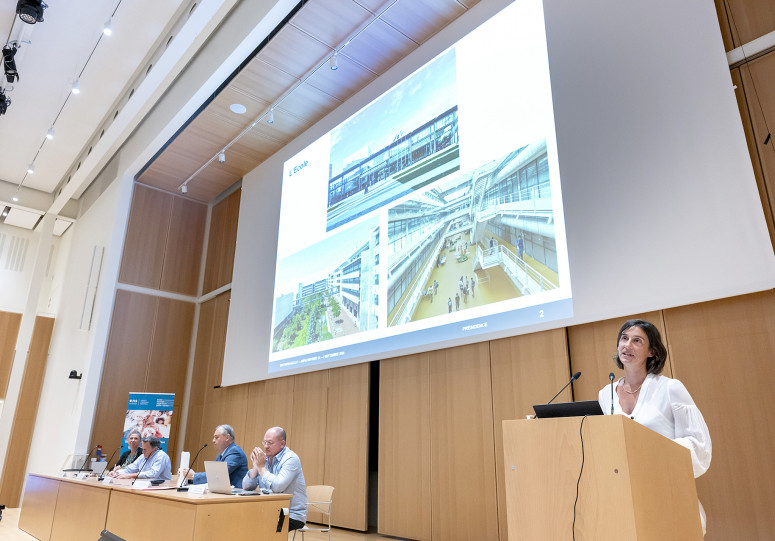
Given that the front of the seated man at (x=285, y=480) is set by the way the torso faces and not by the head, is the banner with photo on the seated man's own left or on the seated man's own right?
on the seated man's own right

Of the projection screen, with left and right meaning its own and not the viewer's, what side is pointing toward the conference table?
front

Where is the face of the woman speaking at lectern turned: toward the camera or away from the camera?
toward the camera

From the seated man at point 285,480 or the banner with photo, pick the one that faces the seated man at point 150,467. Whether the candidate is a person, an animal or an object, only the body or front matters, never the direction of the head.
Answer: the banner with photo

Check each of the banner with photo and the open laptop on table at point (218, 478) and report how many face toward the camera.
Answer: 1

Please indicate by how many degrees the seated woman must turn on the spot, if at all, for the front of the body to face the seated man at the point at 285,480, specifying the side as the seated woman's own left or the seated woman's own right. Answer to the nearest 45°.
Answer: approximately 45° to the seated woman's own left

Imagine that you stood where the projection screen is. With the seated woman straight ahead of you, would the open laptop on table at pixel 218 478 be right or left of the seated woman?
left

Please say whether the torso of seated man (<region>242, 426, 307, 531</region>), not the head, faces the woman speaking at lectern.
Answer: no

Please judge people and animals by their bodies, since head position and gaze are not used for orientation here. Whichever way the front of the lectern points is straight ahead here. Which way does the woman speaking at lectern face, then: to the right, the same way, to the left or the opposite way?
the same way

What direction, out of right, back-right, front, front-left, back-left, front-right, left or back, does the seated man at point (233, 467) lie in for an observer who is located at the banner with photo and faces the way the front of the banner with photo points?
front

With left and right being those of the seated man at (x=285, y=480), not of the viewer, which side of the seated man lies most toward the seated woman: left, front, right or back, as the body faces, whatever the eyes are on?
right

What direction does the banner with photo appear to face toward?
toward the camera

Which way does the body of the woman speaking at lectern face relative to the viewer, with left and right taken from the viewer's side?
facing the viewer and to the left of the viewer
